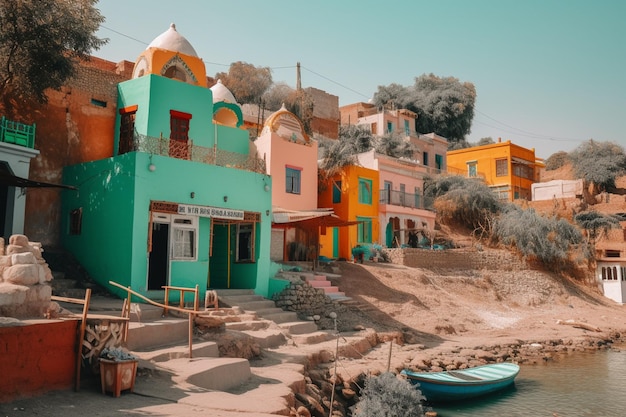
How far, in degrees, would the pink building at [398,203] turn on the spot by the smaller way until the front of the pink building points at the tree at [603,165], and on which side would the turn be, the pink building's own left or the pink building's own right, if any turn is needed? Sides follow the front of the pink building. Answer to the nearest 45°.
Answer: approximately 90° to the pink building's own left

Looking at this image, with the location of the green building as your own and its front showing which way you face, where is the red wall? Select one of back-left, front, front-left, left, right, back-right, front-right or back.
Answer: front-right

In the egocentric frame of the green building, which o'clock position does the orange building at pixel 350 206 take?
The orange building is roughly at 9 o'clock from the green building.

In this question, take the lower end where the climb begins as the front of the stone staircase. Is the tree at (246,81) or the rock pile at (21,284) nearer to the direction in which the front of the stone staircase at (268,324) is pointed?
the rock pile

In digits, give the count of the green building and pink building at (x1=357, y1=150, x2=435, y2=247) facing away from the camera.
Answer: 0

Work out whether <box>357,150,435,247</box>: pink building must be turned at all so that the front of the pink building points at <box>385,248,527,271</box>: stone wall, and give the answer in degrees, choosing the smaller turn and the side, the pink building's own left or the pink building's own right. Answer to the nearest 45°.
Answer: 0° — it already faces it

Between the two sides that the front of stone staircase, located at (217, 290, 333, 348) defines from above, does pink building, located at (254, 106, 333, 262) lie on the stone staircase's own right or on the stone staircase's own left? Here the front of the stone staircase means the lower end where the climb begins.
on the stone staircase's own left

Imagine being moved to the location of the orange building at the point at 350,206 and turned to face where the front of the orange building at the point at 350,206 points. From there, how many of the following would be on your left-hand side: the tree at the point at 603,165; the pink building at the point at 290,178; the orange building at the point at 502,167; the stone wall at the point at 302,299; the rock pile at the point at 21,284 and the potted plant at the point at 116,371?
2

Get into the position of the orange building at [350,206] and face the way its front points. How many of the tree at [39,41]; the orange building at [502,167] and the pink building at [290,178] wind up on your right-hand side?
2

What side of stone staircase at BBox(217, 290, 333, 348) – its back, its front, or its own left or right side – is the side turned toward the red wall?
right

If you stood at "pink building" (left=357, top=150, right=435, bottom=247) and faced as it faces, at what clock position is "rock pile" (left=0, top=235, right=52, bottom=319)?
The rock pile is roughly at 2 o'clock from the pink building.
